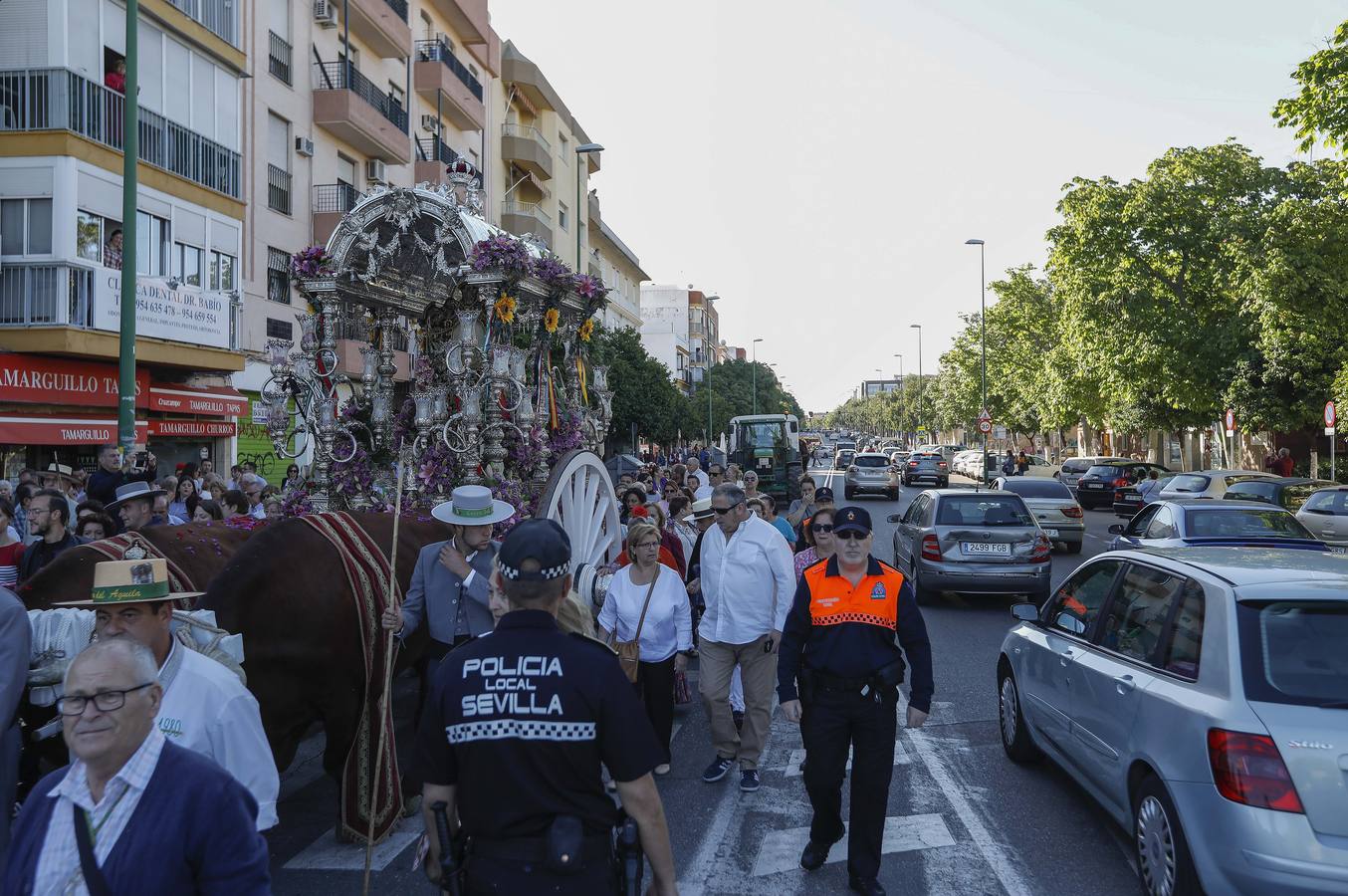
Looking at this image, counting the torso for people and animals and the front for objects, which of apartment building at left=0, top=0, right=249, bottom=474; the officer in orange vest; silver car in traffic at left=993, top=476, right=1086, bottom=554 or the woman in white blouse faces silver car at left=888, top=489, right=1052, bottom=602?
the apartment building

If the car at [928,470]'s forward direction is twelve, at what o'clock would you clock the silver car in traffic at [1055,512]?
the silver car in traffic at [1055,512] is roughly at 6 o'clock from the car at [928,470].

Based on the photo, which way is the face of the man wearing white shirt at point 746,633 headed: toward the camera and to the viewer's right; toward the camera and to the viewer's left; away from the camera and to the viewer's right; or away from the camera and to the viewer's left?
toward the camera and to the viewer's left

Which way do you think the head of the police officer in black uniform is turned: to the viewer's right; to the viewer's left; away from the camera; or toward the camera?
away from the camera

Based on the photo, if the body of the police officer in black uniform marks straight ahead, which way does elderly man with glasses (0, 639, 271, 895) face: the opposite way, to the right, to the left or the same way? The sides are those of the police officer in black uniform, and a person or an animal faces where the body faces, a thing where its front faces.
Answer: the opposite way

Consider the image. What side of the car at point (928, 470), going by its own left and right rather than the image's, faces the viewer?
back

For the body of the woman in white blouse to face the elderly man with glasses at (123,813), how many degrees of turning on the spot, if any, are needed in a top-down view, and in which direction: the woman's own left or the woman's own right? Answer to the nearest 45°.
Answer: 0° — they already face them

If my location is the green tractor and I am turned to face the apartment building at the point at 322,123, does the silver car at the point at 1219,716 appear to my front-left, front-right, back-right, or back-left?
front-left

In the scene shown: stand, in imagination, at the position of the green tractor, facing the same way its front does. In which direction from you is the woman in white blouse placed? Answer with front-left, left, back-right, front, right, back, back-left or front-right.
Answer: front

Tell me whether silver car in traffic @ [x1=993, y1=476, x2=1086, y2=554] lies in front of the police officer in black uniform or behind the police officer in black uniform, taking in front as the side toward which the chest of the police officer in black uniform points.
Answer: in front

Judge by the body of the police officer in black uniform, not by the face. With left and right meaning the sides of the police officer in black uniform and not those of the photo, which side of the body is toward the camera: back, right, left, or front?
back

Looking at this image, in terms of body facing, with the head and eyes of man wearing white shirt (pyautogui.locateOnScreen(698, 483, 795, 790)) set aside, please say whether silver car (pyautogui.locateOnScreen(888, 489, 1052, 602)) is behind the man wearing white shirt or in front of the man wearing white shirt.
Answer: behind

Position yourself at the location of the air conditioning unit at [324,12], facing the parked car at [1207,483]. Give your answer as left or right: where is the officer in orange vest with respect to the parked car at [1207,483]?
right

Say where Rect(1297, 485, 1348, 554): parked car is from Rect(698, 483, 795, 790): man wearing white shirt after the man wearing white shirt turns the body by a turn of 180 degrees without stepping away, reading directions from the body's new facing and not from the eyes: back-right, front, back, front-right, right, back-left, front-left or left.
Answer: front

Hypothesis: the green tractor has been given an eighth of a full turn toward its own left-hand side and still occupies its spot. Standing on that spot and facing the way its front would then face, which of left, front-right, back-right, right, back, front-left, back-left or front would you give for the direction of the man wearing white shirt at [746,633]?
front-right

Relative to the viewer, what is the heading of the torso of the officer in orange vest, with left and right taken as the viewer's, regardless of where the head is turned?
facing the viewer

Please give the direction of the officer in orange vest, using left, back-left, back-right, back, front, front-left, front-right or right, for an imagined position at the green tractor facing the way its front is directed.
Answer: front

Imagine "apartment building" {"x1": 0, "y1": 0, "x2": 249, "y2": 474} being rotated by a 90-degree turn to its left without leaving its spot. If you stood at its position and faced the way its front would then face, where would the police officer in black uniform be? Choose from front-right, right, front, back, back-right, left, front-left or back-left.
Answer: back-right

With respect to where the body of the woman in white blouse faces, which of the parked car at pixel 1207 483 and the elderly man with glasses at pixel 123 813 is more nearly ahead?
the elderly man with glasses

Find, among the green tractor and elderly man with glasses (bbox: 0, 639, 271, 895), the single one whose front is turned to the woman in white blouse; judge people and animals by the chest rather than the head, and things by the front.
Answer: the green tractor

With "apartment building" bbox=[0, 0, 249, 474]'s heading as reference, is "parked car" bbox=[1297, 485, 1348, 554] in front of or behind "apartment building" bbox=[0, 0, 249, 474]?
in front
